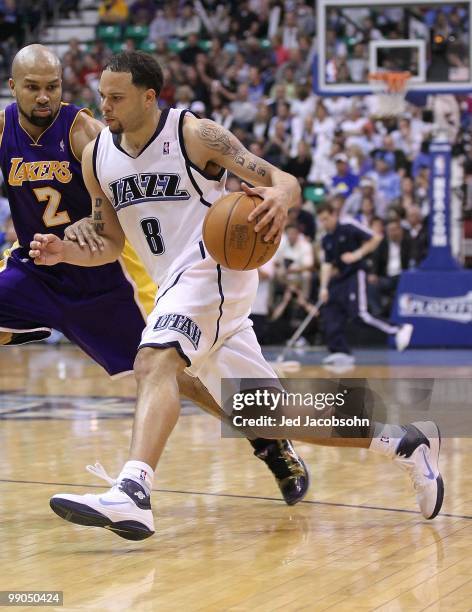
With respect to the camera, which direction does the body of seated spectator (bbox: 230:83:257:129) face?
toward the camera

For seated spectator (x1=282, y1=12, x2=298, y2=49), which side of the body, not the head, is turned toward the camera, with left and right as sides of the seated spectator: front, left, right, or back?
front

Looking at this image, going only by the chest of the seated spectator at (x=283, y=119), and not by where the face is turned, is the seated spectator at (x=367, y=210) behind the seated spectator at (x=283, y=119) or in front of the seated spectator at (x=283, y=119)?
in front

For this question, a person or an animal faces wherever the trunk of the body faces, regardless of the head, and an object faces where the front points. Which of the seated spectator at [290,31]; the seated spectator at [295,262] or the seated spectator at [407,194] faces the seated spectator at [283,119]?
the seated spectator at [290,31]

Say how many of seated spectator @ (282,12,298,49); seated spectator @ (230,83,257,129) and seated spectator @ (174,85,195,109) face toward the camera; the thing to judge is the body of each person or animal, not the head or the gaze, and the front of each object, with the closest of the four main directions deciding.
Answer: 3

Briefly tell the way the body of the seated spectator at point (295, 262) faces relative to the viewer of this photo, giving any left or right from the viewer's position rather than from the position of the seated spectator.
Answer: facing the viewer

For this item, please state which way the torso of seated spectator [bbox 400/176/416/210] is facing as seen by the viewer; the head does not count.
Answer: toward the camera

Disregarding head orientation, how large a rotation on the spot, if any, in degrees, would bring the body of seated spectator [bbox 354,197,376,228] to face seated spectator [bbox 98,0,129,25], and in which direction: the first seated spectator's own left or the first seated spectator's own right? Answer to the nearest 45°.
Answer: approximately 135° to the first seated spectator's own right

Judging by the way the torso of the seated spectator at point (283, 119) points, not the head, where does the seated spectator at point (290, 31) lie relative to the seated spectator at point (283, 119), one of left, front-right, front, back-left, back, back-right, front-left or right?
back

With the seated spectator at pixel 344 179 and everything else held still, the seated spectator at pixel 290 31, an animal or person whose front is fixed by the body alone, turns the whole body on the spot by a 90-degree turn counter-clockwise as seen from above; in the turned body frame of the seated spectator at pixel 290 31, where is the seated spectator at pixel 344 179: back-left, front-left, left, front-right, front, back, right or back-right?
right

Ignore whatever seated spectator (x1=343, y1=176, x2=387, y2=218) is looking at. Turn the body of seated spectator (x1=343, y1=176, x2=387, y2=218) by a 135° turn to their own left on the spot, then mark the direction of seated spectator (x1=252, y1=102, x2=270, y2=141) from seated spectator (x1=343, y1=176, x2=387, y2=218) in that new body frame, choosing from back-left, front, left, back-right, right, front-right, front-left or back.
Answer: left

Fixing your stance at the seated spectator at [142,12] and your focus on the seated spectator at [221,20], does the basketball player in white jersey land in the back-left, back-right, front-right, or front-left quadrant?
front-right
